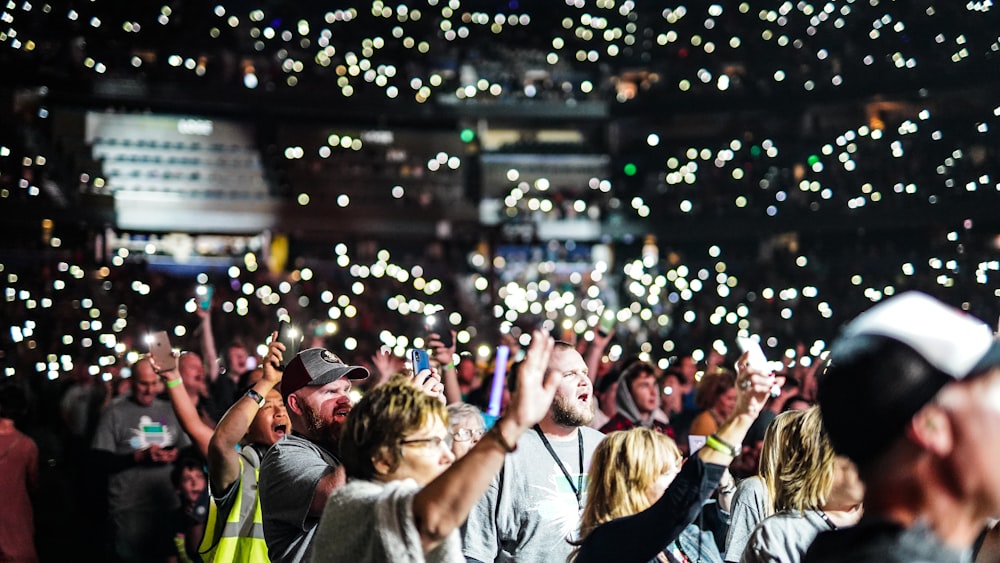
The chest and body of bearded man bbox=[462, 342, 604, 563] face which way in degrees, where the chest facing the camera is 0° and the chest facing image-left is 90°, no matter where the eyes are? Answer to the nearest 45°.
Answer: approximately 315°

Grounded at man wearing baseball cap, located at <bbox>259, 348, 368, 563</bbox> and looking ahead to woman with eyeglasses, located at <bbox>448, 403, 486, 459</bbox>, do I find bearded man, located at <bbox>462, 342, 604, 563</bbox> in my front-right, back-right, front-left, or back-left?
front-right

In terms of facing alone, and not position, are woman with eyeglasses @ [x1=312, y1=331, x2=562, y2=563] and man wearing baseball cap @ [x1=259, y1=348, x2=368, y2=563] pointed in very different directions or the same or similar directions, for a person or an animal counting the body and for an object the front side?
same or similar directions

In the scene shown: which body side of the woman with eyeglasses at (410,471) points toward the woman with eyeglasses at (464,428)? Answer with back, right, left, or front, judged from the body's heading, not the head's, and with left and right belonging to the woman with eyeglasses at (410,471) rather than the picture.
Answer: left

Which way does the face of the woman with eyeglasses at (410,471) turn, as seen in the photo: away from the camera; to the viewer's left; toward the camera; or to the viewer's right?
to the viewer's right

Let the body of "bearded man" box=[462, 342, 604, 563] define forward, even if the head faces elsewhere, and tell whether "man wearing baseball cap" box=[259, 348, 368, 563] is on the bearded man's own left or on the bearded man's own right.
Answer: on the bearded man's own right

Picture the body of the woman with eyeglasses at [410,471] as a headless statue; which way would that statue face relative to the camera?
to the viewer's right

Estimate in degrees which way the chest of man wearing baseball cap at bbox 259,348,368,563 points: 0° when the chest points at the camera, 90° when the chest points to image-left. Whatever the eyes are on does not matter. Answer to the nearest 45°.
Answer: approximately 270°
